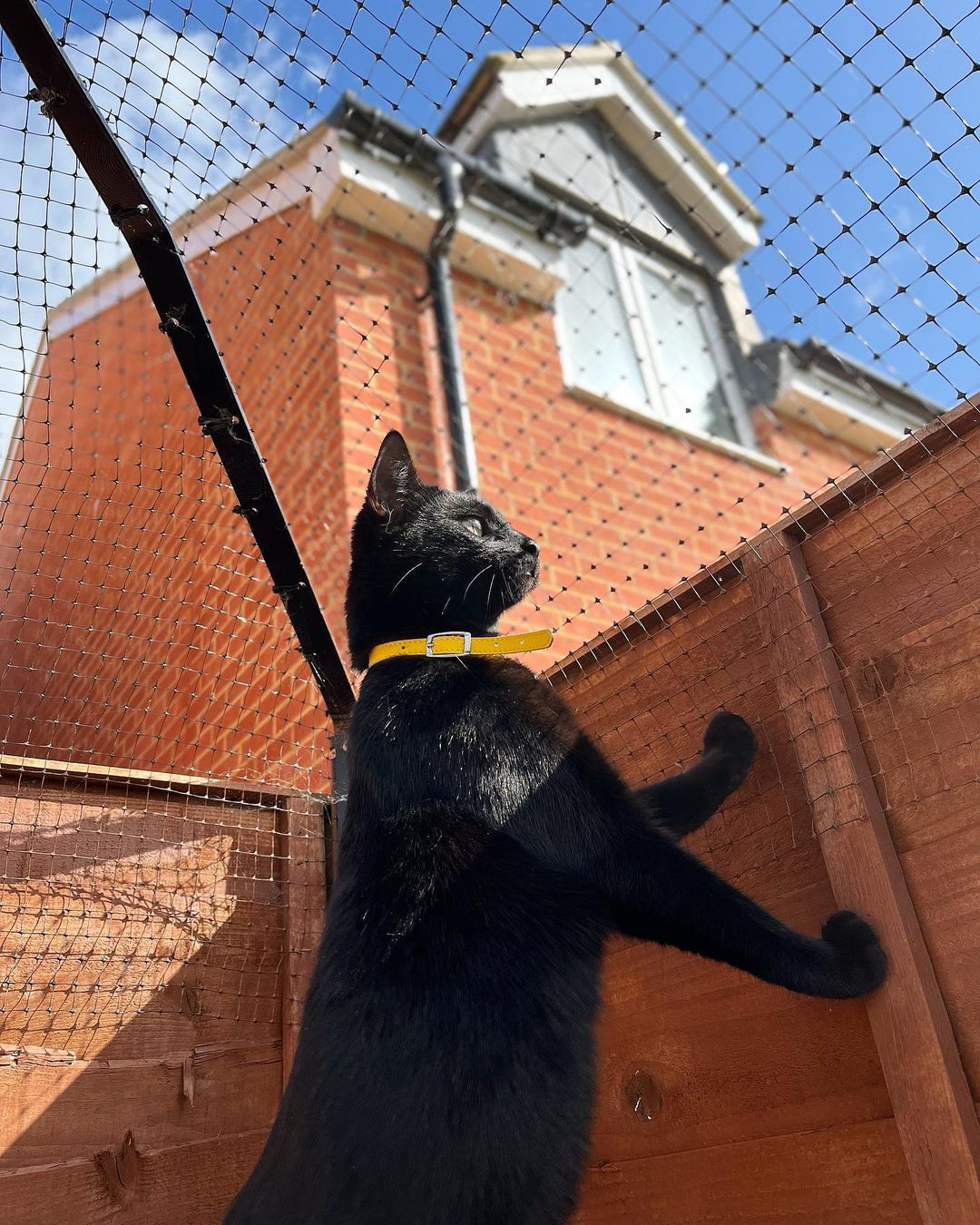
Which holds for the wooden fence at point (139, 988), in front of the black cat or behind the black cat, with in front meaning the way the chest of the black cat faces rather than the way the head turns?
behind

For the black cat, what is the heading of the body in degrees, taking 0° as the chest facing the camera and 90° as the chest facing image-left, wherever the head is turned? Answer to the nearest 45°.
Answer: approximately 270°
